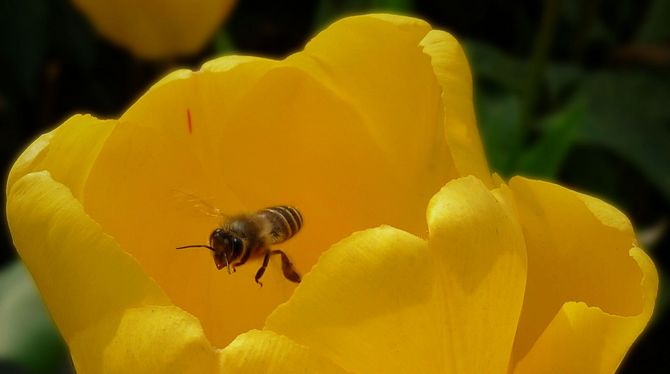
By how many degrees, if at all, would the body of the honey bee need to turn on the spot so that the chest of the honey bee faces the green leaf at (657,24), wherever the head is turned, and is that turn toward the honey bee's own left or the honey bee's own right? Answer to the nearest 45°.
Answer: approximately 180°

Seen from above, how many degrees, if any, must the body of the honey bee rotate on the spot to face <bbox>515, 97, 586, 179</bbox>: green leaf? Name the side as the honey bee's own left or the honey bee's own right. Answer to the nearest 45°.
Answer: approximately 180°

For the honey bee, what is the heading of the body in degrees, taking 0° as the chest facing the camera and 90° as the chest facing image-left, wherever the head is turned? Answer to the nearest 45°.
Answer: approximately 45°

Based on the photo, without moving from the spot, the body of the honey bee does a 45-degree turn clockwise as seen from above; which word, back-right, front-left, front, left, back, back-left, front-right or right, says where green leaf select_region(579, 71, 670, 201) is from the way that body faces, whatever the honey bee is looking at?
back-right

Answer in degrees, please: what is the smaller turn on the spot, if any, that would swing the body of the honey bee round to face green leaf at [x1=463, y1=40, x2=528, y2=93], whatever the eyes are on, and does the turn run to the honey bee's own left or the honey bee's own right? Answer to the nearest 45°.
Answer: approximately 180°

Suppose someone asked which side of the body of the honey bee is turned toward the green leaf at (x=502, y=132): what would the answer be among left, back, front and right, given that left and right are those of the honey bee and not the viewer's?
back
